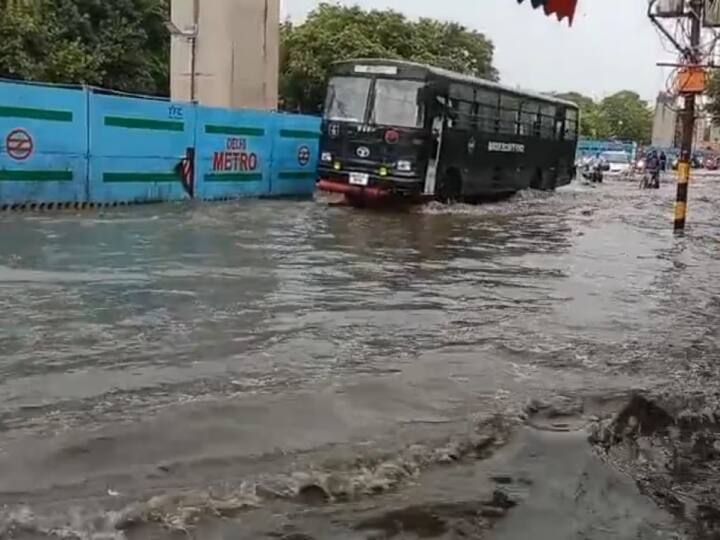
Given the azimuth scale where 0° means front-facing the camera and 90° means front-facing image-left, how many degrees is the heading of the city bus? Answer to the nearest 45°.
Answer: approximately 45°

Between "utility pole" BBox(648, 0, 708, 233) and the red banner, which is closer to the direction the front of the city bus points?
the red banner

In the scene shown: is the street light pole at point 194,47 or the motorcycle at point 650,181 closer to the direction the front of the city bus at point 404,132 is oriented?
the street light pole

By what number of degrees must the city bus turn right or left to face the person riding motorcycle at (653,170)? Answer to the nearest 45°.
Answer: approximately 180°

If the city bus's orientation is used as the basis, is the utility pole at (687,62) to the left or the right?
on its left

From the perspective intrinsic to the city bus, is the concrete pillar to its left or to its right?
on its right

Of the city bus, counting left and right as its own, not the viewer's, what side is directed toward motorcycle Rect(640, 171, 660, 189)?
back

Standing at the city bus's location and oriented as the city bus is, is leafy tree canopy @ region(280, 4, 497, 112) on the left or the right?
on its right

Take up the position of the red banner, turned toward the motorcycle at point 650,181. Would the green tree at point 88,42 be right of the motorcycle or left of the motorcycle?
left

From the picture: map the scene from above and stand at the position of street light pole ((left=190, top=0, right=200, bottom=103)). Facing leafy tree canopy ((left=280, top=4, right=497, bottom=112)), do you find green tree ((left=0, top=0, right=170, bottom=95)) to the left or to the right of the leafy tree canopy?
left
